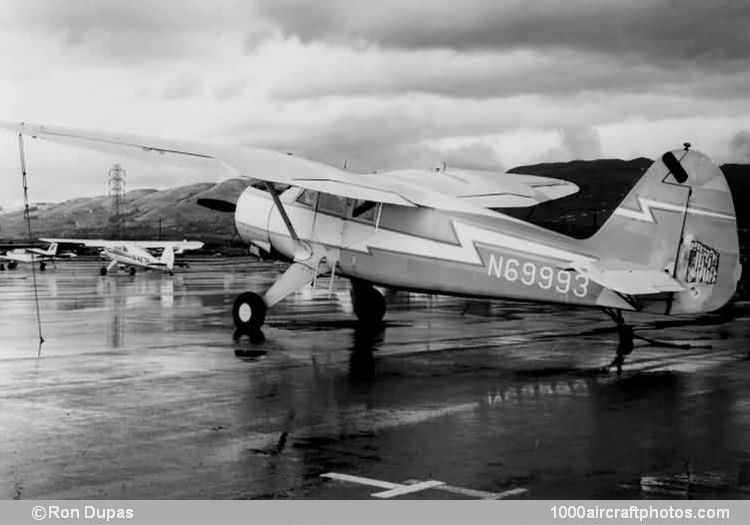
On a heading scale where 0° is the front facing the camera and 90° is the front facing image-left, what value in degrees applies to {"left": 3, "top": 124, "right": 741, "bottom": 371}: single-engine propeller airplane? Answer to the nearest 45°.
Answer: approximately 135°
